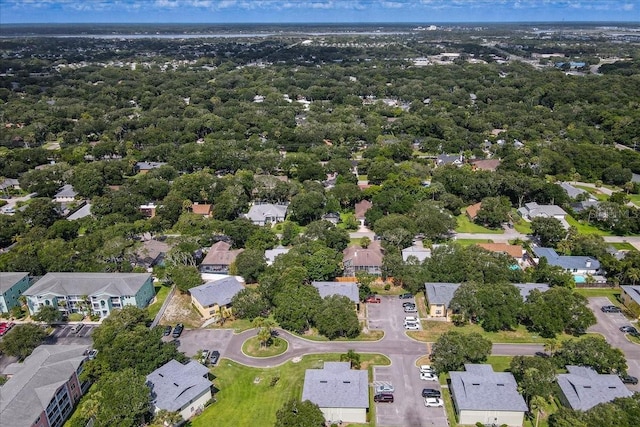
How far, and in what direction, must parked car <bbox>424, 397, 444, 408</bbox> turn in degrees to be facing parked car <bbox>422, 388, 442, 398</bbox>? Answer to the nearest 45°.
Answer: approximately 90° to its left

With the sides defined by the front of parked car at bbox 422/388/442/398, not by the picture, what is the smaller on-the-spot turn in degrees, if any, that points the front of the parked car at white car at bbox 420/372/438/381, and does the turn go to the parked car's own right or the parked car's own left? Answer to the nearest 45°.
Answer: approximately 90° to the parked car's own left

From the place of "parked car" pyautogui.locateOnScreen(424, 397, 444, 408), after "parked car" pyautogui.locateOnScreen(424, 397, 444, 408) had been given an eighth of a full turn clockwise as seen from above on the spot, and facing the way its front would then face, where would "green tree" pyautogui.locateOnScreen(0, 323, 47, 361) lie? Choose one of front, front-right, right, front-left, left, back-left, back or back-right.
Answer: back-right

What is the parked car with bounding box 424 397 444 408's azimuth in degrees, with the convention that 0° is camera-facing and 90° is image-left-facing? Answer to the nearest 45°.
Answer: approximately 270°

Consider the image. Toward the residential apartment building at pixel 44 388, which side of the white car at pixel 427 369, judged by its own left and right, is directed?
back

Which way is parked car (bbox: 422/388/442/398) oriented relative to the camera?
to the viewer's right

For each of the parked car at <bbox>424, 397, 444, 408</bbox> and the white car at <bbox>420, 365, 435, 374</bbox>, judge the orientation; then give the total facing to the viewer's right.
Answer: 2

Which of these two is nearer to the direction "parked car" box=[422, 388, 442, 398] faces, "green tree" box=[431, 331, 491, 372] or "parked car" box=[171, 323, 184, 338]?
the green tree

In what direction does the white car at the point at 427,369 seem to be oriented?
to the viewer's right

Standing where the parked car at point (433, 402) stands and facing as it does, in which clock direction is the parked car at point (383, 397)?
the parked car at point (383, 397) is roughly at 6 o'clock from the parked car at point (433, 402).

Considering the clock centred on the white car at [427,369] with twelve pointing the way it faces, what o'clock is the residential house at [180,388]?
The residential house is roughly at 5 o'clock from the white car.
